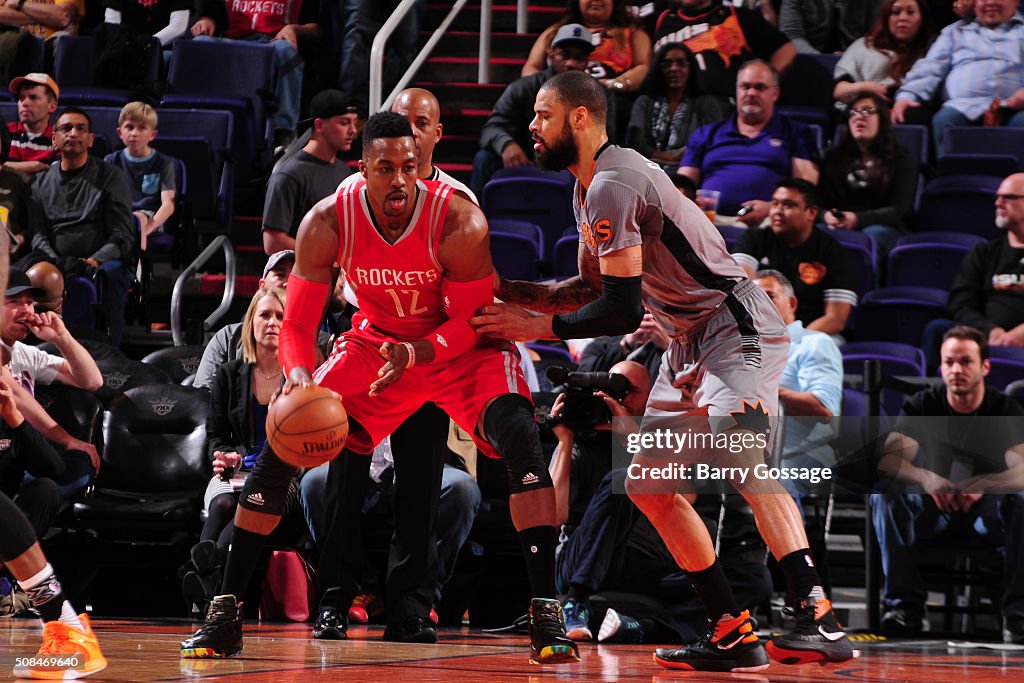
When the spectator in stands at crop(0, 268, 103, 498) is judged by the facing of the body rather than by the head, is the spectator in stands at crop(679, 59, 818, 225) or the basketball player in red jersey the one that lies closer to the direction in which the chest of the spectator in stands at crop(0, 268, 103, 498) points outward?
the basketball player in red jersey

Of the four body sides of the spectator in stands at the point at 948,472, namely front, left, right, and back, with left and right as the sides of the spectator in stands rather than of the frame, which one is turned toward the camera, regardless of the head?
front

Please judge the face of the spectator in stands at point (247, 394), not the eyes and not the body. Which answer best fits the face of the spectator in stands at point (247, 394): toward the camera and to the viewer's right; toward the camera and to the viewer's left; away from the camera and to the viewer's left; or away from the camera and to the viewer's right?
toward the camera and to the viewer's right

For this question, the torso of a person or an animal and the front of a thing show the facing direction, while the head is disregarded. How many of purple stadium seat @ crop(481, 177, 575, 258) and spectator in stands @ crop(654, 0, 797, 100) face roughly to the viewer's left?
0

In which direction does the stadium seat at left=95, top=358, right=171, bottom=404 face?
toward the camera

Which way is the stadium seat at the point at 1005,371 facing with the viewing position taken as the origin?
facing the viewer

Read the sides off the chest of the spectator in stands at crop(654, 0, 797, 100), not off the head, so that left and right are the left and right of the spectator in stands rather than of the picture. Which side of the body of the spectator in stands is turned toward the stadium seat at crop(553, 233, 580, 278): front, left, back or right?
front

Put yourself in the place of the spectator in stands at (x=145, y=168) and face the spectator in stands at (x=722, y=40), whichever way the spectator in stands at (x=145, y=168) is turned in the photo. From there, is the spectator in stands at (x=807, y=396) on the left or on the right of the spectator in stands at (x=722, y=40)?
right

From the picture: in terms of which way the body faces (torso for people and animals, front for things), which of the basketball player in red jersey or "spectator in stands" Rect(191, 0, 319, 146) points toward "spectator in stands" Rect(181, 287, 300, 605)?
"spectator in stands" Rect(191, 0, 319, 146)

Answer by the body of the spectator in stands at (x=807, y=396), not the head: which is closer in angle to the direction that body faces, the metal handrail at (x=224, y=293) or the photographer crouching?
the photographer crouching

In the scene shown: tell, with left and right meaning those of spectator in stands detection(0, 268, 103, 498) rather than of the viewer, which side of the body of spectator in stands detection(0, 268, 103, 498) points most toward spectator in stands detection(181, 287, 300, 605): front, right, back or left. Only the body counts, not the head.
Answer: front
